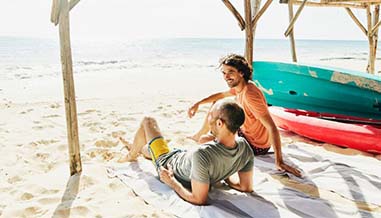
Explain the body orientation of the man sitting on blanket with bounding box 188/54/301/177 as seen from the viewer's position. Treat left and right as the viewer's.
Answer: facing to the left of the viewer

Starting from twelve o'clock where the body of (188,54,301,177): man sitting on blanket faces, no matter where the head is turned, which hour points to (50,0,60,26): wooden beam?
The wooden beam is roughly at 12 o'clock from the man sitting on blanket.

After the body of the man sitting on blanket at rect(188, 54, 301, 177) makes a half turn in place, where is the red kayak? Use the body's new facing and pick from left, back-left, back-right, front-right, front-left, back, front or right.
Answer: front-left

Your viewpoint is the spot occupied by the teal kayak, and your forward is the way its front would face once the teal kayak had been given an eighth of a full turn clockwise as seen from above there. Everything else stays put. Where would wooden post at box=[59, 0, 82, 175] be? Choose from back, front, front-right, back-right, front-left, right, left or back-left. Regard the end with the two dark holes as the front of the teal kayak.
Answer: left

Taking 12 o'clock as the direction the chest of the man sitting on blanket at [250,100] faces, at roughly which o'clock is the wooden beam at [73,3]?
The wooden beam is roughly at 12 o'clock from the man sitting on blanket.

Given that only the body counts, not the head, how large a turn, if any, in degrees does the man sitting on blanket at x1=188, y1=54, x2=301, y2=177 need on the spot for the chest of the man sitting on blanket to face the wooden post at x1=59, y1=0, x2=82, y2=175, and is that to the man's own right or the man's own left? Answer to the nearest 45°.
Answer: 0° — they already face it

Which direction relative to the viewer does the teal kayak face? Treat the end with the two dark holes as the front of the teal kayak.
to the viewer's left

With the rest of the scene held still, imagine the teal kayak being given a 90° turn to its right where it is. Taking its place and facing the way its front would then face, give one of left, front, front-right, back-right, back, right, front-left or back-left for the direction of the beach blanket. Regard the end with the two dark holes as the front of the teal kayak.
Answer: back

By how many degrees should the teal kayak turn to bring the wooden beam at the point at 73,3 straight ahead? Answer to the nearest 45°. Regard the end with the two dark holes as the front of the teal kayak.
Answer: approximately 45° to its left

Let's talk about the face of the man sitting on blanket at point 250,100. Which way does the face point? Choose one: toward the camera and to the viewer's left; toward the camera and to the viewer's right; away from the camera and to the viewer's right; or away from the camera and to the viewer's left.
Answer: toward the camera and to the viewer's left

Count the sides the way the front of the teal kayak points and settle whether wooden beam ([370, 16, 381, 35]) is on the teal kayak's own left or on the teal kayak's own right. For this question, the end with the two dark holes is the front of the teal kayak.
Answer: on the teal kayak's own right
